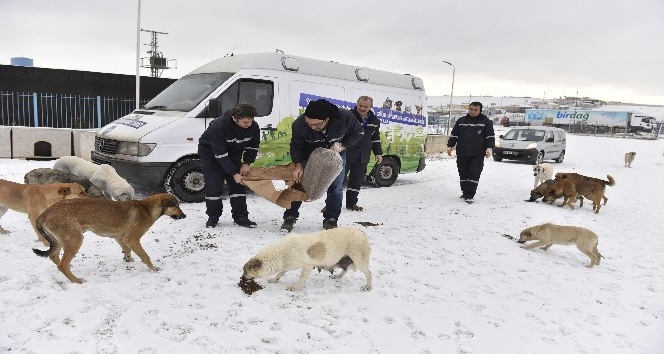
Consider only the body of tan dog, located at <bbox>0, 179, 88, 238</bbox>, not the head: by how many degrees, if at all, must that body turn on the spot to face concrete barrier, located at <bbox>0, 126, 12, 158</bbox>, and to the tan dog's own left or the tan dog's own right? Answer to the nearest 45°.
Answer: approximately 90° to the tan dog's own left

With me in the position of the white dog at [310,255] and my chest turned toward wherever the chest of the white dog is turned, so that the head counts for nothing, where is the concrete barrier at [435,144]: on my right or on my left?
on my right

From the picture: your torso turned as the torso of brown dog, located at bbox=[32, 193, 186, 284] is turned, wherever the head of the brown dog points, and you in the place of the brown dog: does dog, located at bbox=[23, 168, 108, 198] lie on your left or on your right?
on your left

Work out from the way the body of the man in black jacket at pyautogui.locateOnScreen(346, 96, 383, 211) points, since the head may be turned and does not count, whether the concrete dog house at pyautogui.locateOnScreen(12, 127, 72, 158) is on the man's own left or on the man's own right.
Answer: on the man's own right

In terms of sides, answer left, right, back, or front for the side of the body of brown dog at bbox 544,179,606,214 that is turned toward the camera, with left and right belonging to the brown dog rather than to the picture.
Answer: left

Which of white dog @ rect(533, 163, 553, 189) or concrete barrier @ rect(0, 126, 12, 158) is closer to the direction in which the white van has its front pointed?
the concrete barrier

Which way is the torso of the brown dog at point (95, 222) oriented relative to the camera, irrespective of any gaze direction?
to the viewer's right

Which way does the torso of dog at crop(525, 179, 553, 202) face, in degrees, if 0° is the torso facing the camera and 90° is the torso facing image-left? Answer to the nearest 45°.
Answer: approximately 90°

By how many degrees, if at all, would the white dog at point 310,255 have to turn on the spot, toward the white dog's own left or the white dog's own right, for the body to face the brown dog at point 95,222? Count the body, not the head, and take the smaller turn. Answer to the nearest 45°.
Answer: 0° — it already faces it

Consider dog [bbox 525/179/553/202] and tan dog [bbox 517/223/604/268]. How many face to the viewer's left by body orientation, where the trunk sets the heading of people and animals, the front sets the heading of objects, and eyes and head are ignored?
2

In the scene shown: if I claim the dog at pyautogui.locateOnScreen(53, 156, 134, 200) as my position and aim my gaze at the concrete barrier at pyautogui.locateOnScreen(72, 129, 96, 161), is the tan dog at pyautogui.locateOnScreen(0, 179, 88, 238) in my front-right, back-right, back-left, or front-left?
back-left

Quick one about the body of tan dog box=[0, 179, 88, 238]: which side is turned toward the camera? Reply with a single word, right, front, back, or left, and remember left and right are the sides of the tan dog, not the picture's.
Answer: right
